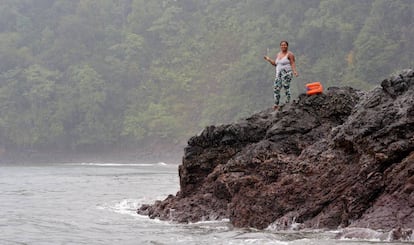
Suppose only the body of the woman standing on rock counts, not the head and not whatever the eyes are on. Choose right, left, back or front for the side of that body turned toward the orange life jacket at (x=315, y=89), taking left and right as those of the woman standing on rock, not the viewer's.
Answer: left
